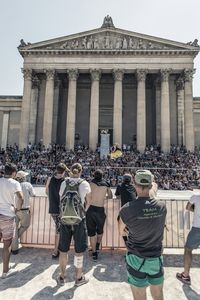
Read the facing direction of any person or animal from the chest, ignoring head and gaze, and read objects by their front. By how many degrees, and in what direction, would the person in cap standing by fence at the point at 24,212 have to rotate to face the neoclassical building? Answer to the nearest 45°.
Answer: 0° — they already face it

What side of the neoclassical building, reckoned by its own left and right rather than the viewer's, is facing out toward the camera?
front

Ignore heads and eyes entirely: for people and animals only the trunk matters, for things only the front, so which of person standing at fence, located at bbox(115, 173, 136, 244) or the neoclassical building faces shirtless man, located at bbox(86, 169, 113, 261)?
the neoclassical building

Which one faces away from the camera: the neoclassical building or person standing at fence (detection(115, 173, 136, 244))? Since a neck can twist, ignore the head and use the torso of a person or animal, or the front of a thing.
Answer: the person standing at fence

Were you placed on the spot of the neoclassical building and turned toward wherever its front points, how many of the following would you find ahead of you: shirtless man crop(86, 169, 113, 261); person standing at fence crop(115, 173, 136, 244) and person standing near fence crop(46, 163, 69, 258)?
3

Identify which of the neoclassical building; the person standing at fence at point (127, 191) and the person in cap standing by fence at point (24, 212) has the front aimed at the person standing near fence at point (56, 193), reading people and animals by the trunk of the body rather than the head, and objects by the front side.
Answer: the neoclassical building

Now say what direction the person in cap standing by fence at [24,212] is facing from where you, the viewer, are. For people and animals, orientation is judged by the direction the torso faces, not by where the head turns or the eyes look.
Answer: facing away from the viewer and to the right of the viewer

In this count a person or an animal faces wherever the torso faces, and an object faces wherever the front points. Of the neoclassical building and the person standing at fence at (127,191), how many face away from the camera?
1

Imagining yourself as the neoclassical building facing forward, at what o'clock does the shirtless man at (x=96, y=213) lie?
The shirtless man is roughly at 12 o'clock from the neoclassical building.

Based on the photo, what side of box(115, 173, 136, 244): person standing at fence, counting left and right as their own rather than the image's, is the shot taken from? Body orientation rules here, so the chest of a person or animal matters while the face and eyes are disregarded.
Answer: back

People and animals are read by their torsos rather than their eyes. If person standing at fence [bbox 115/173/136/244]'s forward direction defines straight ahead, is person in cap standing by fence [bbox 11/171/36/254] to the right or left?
on their left

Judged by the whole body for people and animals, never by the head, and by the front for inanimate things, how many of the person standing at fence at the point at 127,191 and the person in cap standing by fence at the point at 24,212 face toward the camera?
0

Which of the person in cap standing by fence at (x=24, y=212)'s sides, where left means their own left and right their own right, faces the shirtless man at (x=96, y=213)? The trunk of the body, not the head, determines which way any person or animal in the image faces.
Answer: right

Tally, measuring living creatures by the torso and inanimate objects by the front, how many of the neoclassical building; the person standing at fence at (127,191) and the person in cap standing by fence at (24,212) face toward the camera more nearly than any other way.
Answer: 1

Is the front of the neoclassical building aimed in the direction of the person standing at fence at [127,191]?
yes

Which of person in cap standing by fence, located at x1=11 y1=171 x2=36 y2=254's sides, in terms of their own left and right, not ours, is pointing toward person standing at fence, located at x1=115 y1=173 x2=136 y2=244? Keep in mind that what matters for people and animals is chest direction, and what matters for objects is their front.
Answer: right

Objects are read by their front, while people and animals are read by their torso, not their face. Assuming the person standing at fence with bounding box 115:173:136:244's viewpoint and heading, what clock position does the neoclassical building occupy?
The neoclassical building is roughly at 12 o'clock from the person standing at fence.

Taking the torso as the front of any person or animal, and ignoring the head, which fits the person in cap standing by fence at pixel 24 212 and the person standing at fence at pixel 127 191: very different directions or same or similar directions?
same or similar directions
